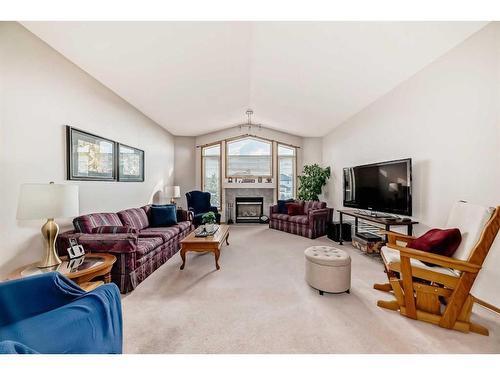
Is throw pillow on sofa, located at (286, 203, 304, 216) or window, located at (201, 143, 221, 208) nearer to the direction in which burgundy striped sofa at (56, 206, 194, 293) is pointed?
the throw pillow on sofa

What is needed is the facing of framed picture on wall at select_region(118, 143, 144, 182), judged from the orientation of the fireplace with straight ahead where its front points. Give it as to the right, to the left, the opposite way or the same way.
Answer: to the left

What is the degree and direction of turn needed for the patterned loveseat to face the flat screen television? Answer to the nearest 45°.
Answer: approximately 90° to its left

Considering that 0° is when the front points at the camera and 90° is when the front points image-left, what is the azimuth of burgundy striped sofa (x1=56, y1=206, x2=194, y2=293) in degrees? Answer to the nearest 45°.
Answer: approximately 315°

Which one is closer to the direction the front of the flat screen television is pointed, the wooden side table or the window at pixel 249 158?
the wooden side table

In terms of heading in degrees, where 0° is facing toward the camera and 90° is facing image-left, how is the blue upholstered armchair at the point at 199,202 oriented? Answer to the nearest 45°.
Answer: approximately 315°

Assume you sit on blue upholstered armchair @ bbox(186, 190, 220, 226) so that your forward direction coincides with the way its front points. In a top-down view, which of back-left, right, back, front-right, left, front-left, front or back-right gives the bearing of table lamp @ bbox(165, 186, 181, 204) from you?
back-right

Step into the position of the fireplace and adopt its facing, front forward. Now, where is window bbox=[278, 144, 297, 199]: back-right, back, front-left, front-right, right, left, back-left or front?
left

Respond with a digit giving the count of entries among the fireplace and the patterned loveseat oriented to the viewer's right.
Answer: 0

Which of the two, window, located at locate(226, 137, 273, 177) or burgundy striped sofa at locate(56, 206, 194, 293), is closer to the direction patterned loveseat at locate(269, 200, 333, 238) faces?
the burgundy striped sofa

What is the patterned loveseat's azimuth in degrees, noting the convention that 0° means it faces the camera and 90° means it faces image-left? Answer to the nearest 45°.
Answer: approximately 45°

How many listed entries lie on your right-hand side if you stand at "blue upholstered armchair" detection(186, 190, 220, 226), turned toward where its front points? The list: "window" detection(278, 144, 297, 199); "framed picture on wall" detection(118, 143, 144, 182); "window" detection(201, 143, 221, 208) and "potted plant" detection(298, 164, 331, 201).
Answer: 1
